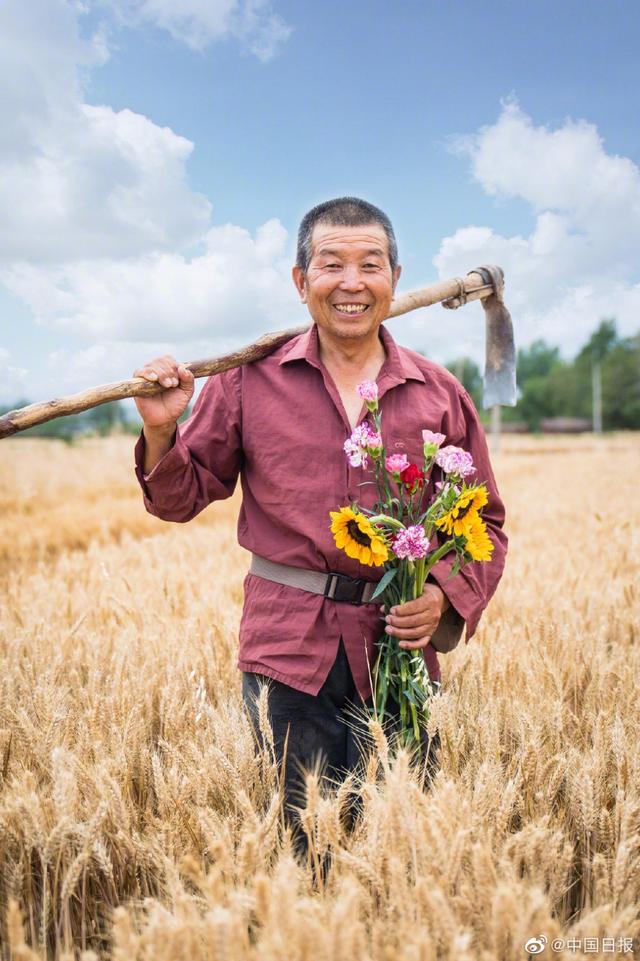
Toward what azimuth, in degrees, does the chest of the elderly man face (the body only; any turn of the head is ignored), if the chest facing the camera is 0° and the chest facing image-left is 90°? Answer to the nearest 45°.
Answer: approximately 0°
